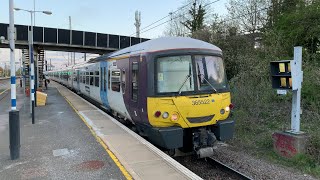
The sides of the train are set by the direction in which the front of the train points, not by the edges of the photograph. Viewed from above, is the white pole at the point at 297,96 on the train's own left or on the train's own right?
on the train's own left

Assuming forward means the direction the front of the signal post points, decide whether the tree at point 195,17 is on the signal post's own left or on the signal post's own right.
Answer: on the signal post's own right

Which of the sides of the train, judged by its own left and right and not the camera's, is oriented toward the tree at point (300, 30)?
left

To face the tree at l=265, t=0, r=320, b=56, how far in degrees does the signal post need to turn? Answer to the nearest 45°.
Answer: approximately 135° to its right

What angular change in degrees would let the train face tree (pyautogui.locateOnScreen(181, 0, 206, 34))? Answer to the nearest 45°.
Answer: approximately 135° to its left

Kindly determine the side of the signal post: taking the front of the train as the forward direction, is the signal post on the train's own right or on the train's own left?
on the train's own left

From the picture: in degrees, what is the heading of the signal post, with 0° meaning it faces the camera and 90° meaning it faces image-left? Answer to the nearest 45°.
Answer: approximately 45°

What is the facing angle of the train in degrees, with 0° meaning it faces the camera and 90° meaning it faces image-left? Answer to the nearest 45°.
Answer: approximately 315°

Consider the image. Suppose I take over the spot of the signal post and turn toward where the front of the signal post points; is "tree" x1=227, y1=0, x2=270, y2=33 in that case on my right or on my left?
on my right
